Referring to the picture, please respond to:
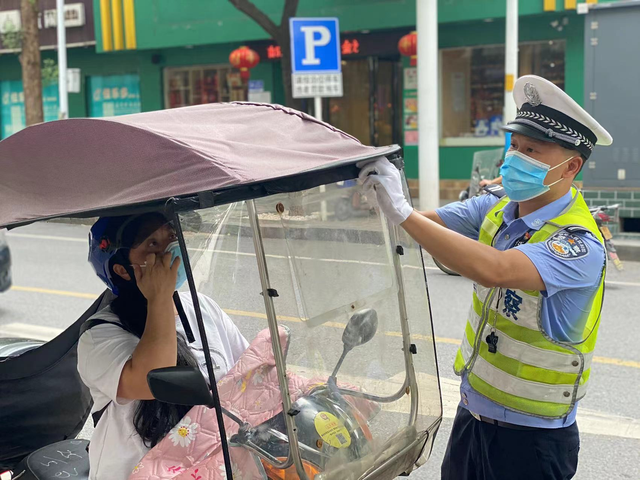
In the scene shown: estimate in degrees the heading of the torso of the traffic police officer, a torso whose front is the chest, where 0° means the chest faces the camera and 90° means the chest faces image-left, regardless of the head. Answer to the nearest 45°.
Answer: approximately 45°

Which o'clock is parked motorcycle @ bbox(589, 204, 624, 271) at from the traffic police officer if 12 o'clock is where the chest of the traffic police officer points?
The parked motorcycle is roughly at 5 o'clock from the traffic police officer.

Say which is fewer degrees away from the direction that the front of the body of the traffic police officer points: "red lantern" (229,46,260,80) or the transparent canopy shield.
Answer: the transparent canopy shield

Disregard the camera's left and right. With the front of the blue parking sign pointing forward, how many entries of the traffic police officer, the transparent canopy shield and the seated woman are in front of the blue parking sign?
3

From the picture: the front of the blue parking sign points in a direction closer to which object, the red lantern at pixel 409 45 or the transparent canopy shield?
the transparent canopy shield

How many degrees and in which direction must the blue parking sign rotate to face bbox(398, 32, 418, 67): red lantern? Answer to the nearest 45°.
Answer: approximately 135° to its left

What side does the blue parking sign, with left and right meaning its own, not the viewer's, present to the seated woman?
front

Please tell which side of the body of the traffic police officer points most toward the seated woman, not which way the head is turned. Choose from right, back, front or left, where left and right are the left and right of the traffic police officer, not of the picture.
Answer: front

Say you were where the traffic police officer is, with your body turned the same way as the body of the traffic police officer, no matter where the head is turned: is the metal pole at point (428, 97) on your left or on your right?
on your right

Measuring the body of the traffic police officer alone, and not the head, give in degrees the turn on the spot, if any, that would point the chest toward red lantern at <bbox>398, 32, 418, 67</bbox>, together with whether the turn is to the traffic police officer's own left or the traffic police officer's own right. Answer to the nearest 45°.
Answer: approximately 135° to the traffic police officer's own right

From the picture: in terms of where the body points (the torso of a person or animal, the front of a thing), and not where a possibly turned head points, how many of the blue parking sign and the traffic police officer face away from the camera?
0

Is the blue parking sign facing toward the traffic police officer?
yes

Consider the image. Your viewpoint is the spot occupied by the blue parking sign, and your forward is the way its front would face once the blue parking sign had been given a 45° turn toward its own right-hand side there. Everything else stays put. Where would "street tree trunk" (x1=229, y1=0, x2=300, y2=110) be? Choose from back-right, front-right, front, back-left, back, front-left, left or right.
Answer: back-right

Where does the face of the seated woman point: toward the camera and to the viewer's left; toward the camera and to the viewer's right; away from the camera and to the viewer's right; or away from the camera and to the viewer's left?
toward the camera and to the viewer's right
